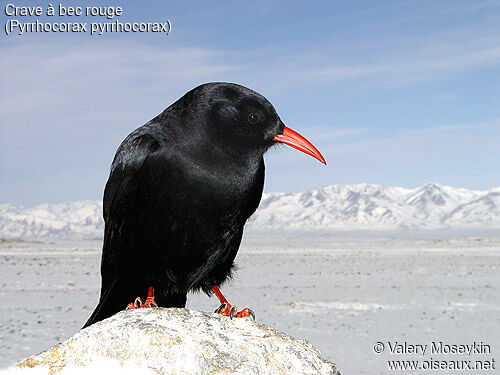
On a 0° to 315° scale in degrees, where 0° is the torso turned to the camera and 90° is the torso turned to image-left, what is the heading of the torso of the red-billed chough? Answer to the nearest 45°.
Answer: approximately 315°
